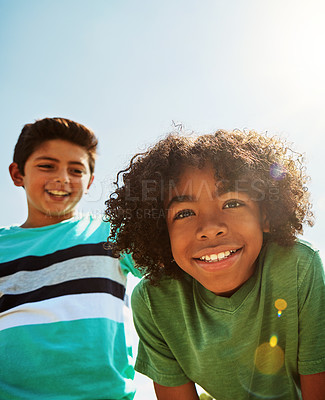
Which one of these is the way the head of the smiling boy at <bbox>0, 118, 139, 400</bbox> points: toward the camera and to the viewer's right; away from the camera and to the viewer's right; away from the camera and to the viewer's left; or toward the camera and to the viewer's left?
toward the camera and to the viewer's right

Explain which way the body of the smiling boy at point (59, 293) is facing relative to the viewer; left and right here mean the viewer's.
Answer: facing the viewer

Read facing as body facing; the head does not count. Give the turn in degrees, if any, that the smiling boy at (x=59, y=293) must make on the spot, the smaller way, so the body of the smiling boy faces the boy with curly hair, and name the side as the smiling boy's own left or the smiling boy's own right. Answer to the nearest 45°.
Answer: approximately 45° to the smiling boy's own left

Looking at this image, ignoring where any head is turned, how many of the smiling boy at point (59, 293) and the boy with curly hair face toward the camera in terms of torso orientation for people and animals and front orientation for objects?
2

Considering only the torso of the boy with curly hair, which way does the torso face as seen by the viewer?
toward the camera
